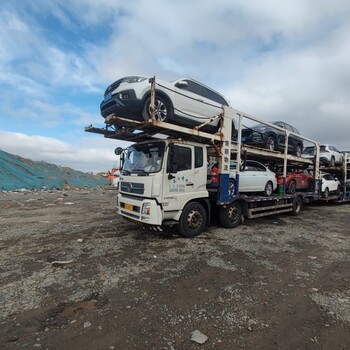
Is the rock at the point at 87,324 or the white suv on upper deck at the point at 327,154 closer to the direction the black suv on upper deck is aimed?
the rock

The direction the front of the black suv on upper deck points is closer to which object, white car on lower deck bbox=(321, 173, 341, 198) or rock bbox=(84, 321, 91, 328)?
the rock

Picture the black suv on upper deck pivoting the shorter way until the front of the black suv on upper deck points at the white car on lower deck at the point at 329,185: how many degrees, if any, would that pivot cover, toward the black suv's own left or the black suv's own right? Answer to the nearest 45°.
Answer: approximately 180°

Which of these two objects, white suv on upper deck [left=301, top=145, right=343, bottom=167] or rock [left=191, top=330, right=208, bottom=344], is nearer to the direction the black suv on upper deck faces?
the rock

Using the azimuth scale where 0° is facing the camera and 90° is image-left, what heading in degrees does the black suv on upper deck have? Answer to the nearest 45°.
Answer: approximately 45°

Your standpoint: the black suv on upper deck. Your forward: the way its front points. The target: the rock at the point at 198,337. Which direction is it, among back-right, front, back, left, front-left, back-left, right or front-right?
front-left

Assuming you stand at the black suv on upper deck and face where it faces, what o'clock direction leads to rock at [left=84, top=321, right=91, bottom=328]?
The rock is roughly at 11 o'clock from the black suv on upper deck.

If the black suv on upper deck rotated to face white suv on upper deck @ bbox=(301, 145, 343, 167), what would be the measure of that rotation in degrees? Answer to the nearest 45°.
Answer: approximately 180°
